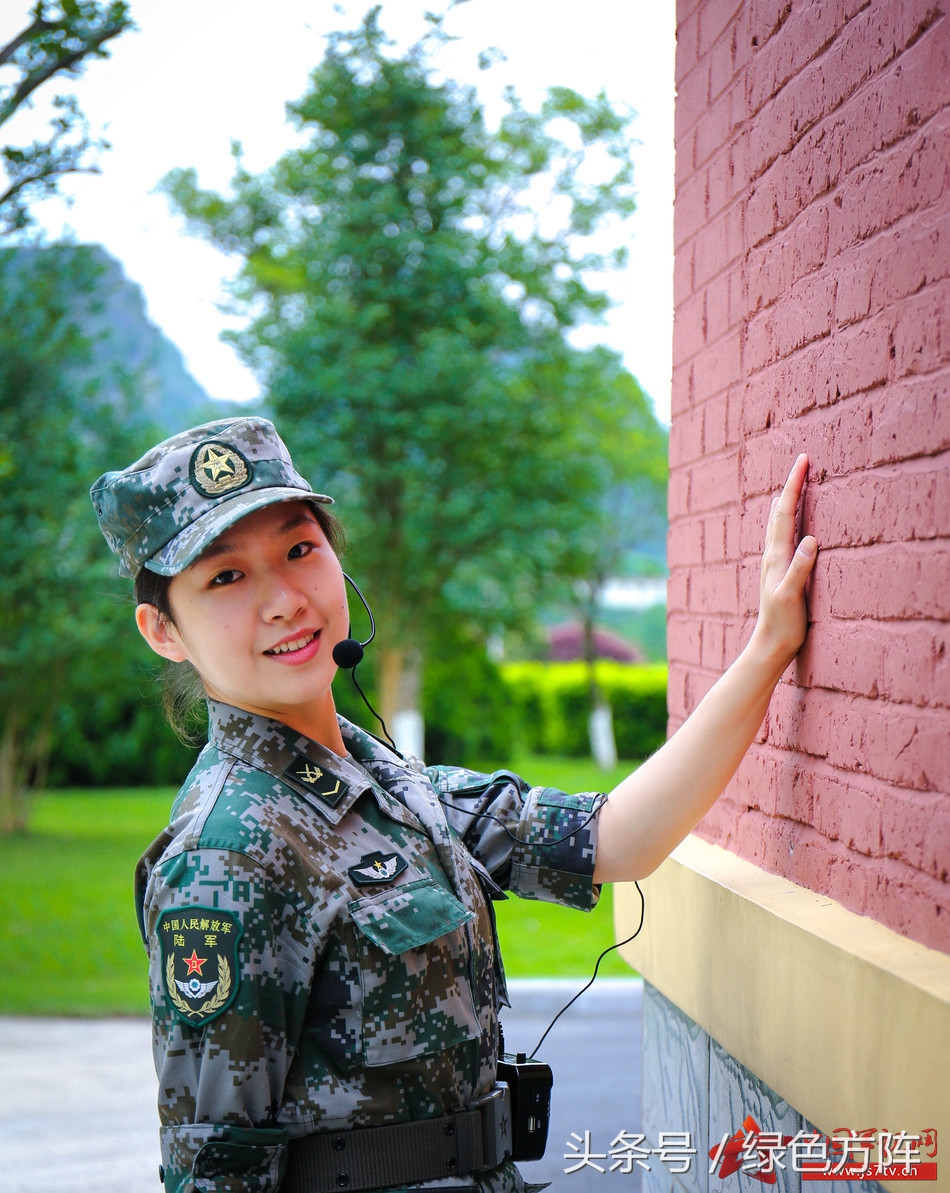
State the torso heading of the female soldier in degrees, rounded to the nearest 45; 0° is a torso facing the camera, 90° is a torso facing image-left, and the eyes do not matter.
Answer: approximately 315°

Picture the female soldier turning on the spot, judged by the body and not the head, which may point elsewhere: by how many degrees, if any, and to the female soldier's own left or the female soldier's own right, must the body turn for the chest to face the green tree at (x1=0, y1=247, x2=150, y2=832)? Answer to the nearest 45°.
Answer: approximately 135° to the female soldier's own left

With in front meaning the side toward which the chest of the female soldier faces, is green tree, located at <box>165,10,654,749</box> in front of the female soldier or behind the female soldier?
behind

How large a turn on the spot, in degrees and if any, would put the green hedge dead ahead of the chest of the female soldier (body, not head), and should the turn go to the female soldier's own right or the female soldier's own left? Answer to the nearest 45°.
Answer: approximately 135° to the female soldier's own left
